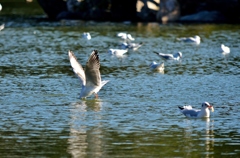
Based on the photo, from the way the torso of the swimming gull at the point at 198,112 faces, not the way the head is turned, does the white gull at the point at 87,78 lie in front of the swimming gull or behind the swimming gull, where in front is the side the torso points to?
behind

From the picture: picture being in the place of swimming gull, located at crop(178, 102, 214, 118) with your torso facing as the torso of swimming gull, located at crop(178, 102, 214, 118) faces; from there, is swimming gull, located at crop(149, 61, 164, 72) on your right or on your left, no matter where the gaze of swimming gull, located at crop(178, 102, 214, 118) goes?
on your left

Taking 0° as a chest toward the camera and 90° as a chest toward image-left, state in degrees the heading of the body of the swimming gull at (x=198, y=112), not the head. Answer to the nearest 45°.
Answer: approximately 270°

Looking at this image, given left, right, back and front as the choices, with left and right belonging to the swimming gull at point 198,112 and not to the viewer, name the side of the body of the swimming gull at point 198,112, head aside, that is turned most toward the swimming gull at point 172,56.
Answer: left

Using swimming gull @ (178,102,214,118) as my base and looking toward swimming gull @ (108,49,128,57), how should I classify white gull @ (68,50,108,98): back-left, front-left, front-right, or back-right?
front-left
